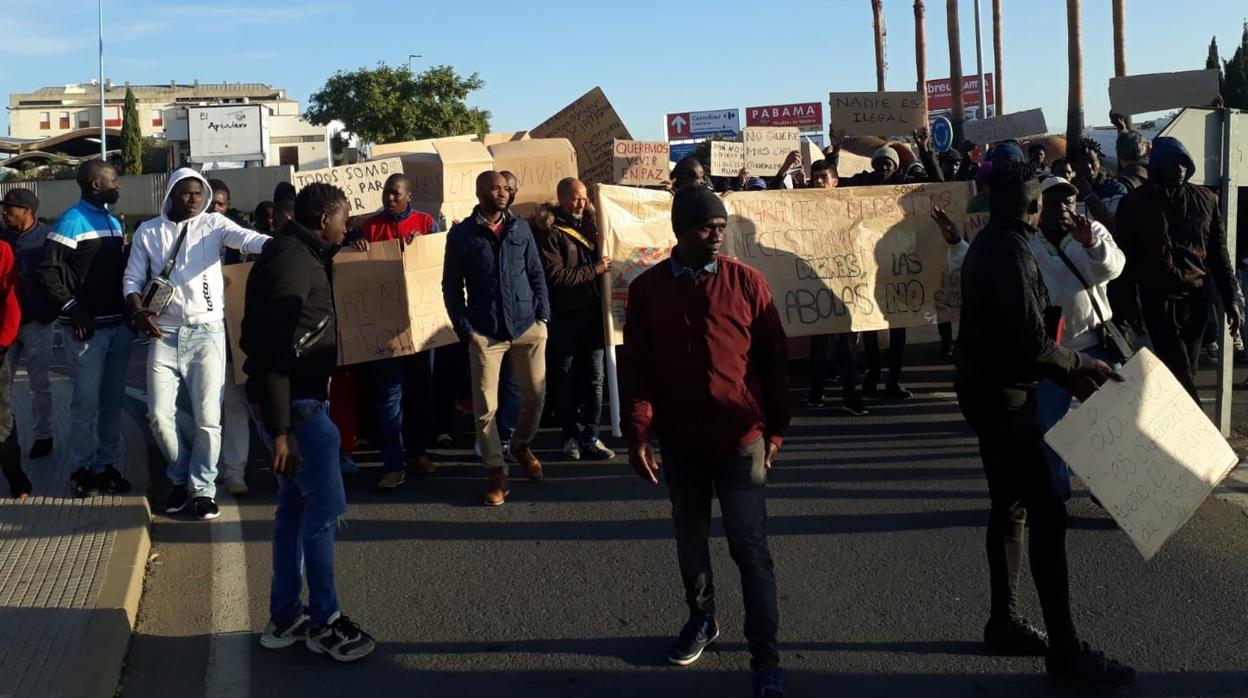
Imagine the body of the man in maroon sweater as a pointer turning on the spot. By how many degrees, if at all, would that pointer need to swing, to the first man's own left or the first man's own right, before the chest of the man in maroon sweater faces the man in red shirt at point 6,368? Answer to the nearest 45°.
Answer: approximately 135° to the first man's own right

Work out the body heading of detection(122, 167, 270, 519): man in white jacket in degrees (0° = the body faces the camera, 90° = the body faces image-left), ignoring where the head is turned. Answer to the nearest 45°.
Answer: approximately 0°

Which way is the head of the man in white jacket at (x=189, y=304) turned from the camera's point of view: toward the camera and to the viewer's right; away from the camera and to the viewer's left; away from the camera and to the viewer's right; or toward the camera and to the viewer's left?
toward the camera and to the viewer's right

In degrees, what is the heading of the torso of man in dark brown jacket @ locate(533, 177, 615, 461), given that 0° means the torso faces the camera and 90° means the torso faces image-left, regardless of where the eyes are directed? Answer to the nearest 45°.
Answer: approximately 315°

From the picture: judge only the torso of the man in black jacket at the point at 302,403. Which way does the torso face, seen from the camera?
to the viewer's right

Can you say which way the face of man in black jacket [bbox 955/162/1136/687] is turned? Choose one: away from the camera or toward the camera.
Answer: away from the camera

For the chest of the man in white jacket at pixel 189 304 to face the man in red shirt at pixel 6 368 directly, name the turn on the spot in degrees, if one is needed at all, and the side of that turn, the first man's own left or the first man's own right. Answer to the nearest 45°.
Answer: approximately 135° to the first man's own right

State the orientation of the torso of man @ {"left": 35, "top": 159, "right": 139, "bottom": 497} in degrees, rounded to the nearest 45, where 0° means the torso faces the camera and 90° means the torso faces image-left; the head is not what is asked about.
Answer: approximately 315°
